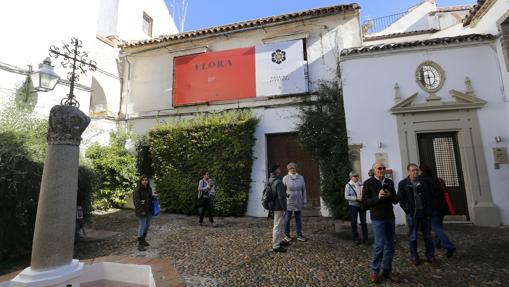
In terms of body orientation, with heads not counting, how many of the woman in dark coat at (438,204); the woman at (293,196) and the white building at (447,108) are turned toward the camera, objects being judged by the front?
2

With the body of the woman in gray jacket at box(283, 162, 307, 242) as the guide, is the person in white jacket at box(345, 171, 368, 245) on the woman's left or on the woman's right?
on the woman's left

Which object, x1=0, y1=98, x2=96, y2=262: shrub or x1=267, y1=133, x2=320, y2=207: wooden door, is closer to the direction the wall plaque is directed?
the shrub

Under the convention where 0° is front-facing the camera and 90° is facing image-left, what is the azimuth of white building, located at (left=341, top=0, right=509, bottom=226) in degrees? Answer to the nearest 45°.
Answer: approximately 0°

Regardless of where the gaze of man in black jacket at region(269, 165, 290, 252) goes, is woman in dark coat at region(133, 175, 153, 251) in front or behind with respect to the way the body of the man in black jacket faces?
behind

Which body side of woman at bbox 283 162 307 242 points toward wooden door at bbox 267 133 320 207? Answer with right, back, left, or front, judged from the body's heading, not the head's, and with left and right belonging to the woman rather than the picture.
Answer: back

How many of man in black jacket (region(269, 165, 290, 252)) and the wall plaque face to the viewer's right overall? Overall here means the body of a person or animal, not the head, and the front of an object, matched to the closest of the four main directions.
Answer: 1

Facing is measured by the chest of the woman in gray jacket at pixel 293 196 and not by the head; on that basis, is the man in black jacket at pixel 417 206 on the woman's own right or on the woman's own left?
on the woman's own left

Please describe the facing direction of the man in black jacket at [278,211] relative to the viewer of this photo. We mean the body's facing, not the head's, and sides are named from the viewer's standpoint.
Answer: facing to the right of the viewer

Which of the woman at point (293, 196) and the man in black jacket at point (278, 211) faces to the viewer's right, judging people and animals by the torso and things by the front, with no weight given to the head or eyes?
the man in black jacket

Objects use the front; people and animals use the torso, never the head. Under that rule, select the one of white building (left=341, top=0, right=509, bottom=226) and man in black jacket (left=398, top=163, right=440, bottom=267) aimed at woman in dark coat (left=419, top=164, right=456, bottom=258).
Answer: the white building
